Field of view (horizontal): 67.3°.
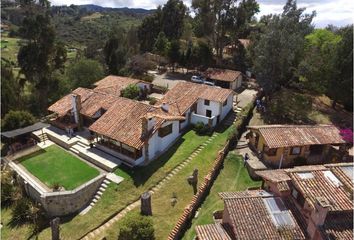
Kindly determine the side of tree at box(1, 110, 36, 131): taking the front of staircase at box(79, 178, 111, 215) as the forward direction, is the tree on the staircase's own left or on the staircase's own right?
on the staircase's own right

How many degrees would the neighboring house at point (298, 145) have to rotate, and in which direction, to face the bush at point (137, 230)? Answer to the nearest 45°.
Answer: approximately 45° to its right

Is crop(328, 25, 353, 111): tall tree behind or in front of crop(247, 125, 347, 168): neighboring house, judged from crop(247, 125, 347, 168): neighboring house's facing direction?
behind

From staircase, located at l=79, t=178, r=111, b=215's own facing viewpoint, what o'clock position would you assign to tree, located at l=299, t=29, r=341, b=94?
The tree is roughly at 7 o'clock from the staircase.

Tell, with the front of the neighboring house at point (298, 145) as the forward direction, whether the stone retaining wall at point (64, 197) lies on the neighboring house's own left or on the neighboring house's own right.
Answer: on the neighboring house's own right

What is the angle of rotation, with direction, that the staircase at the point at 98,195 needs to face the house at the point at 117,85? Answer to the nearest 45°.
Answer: approximately 135° to its right

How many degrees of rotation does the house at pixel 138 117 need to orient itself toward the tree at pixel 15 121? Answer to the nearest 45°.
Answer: approximately 45° to its right

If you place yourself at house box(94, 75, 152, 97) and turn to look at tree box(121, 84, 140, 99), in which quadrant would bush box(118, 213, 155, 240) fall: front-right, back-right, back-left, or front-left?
front-right

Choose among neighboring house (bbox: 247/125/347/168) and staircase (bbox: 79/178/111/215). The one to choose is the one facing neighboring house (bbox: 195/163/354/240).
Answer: neighboring house (bbox: 247/125/347/168)

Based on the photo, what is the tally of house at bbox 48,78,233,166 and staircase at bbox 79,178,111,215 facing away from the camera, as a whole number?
0

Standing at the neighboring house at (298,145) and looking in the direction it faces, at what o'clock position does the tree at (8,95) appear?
The tree is roughly at 3 o'clock from the neighboring house.

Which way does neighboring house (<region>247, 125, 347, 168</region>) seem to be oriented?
toward the camera

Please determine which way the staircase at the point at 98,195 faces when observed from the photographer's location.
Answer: facing the viewer and to the left of the viewer

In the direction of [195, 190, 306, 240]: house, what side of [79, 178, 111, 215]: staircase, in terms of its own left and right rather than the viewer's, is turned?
left

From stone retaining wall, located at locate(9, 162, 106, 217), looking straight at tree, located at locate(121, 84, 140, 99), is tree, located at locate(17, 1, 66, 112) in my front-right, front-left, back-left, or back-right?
front-left

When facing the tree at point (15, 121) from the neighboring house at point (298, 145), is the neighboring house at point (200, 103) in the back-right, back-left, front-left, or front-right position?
front-right

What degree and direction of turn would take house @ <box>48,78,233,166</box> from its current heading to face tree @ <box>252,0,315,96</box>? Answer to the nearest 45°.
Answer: approximately 135° to its left

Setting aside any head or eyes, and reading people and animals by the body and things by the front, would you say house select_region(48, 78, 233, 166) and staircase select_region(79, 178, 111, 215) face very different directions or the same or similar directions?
same or similar directions

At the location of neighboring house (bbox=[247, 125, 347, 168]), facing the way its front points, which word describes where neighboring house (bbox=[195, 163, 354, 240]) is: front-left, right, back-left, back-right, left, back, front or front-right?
front

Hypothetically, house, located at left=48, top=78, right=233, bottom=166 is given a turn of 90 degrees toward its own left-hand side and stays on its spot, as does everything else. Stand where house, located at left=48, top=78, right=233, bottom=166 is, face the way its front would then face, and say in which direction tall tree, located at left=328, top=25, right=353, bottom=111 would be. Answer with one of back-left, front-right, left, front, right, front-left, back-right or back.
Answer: front-left

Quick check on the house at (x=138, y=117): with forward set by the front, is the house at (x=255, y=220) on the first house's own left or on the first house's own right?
on the first house's own left
